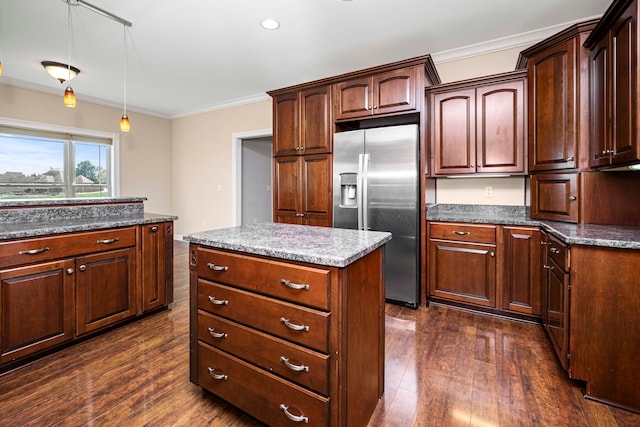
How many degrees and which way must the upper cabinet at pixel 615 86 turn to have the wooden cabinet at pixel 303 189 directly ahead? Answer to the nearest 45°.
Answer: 0° — it already faces it

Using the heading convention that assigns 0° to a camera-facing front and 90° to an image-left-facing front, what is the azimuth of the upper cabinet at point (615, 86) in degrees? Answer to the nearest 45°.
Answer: approximately 90°

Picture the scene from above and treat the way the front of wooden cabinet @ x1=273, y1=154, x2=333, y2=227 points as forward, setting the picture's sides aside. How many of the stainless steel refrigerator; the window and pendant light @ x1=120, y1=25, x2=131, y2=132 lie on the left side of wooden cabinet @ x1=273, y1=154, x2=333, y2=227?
1

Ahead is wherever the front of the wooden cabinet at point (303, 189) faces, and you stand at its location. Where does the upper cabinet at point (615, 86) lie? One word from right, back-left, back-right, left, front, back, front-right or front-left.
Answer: left

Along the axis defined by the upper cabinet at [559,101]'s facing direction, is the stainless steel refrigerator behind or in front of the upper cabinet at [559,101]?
in front

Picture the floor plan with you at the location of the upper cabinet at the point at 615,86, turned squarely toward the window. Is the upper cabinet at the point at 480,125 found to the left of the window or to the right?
right

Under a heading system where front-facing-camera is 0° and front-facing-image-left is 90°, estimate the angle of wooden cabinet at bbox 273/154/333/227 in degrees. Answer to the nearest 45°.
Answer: approximately 45°

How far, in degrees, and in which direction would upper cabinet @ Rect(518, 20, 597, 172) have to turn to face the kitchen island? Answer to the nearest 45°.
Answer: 0° — it already faces it

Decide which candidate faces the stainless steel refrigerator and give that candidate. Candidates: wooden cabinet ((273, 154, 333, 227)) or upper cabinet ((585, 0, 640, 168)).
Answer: the upper cabinet

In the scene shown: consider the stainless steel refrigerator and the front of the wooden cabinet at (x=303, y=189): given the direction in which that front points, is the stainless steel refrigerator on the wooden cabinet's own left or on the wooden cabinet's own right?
on the wooden cabinet's own left

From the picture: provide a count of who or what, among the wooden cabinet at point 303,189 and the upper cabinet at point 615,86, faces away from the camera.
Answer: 0

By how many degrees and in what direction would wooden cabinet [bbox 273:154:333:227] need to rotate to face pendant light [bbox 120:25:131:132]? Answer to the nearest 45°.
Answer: approximately 45° to its right

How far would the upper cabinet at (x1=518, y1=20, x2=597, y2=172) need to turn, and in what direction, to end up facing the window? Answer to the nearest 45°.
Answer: approximately 45° to its right
